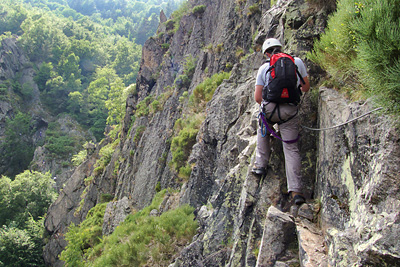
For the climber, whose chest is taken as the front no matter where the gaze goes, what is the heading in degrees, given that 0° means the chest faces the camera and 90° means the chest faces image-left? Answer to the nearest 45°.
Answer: approximately 180°
